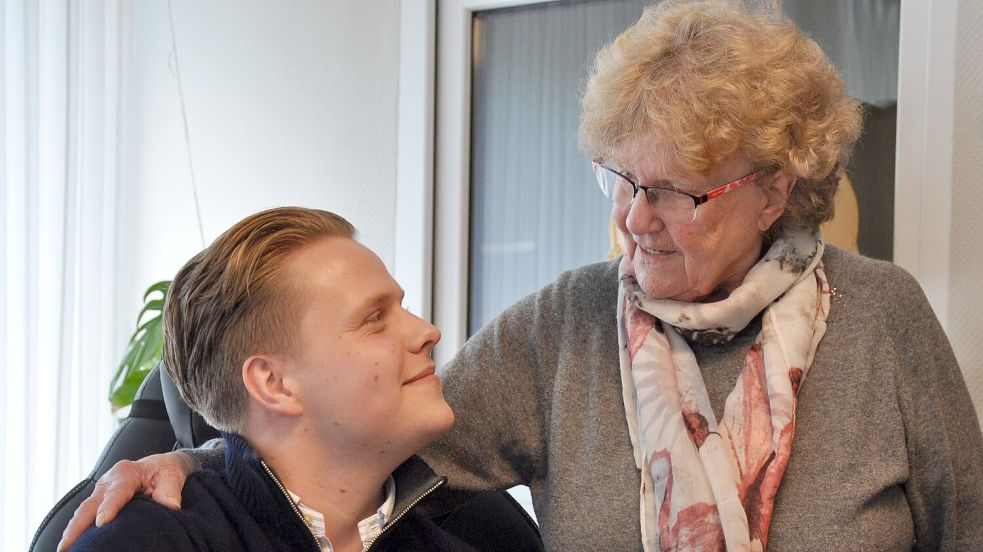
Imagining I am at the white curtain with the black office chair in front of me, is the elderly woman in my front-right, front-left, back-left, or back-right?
front-left

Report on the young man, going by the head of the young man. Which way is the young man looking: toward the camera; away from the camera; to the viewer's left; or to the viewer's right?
to the viewer's right

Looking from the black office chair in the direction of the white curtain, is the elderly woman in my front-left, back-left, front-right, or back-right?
back-right

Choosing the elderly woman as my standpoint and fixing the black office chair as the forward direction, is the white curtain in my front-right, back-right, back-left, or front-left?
front-right

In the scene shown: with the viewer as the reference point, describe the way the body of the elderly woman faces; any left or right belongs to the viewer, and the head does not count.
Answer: facing the viewer

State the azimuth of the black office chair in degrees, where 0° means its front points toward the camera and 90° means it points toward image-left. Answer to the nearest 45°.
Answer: approximately 315°

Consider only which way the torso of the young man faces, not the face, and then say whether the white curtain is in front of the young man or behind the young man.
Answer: behind

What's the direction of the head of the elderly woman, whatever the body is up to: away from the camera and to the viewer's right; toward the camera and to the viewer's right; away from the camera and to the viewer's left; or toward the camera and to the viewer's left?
toward the camera and to the viewer's left

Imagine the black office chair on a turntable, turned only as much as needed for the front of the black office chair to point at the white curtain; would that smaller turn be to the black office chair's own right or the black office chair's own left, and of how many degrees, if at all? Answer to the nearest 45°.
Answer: approximately 135° to the black office chair's own right

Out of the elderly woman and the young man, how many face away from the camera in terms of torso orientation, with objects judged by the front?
0

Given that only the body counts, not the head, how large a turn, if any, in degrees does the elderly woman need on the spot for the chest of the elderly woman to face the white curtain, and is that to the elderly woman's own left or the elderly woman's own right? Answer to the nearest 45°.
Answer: approximately 135° to the elderly woman's own right

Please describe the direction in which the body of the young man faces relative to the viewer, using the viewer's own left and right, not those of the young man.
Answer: facing the viewer and to the right of the viewer
